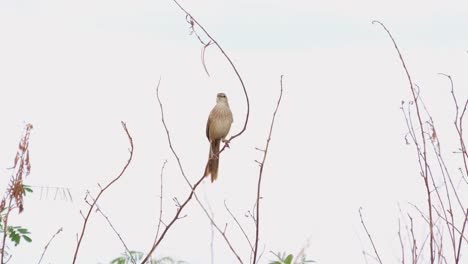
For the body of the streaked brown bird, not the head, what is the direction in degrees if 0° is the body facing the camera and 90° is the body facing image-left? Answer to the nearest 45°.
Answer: approximately 315°
